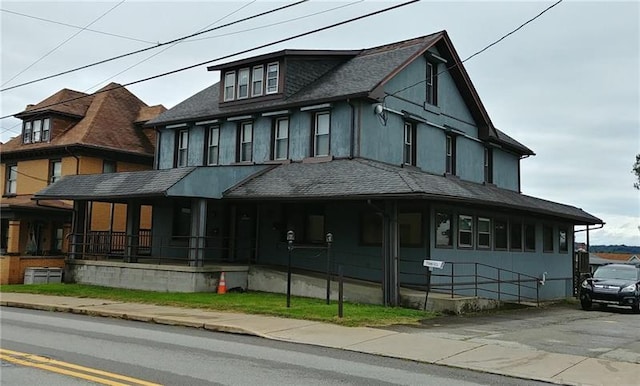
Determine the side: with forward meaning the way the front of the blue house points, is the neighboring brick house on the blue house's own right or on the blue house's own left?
on the blue house's own right

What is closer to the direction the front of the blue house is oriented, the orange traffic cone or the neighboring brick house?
the orange traffic cone

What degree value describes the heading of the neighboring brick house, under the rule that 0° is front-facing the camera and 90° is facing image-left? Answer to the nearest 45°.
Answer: approximately 45°

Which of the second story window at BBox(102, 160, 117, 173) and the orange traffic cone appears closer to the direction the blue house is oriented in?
the orange traffic cone

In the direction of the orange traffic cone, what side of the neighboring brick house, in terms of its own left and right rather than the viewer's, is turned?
left

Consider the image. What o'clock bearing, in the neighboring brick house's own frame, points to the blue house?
The blue house is roughly at 9 o'clock from the neighboring brick house.

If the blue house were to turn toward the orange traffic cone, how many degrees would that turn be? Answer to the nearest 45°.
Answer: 0° — it already faces it

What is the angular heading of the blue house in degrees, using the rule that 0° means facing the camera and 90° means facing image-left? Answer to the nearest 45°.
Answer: approximately 45°

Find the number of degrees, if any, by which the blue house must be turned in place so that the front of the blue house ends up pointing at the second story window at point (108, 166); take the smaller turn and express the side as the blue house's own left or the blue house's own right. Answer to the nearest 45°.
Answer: approximately 90° to the blue house's own right
